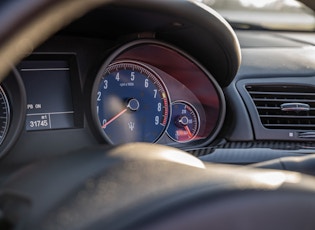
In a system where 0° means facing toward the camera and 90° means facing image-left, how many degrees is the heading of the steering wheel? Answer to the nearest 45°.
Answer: approximately 0°
